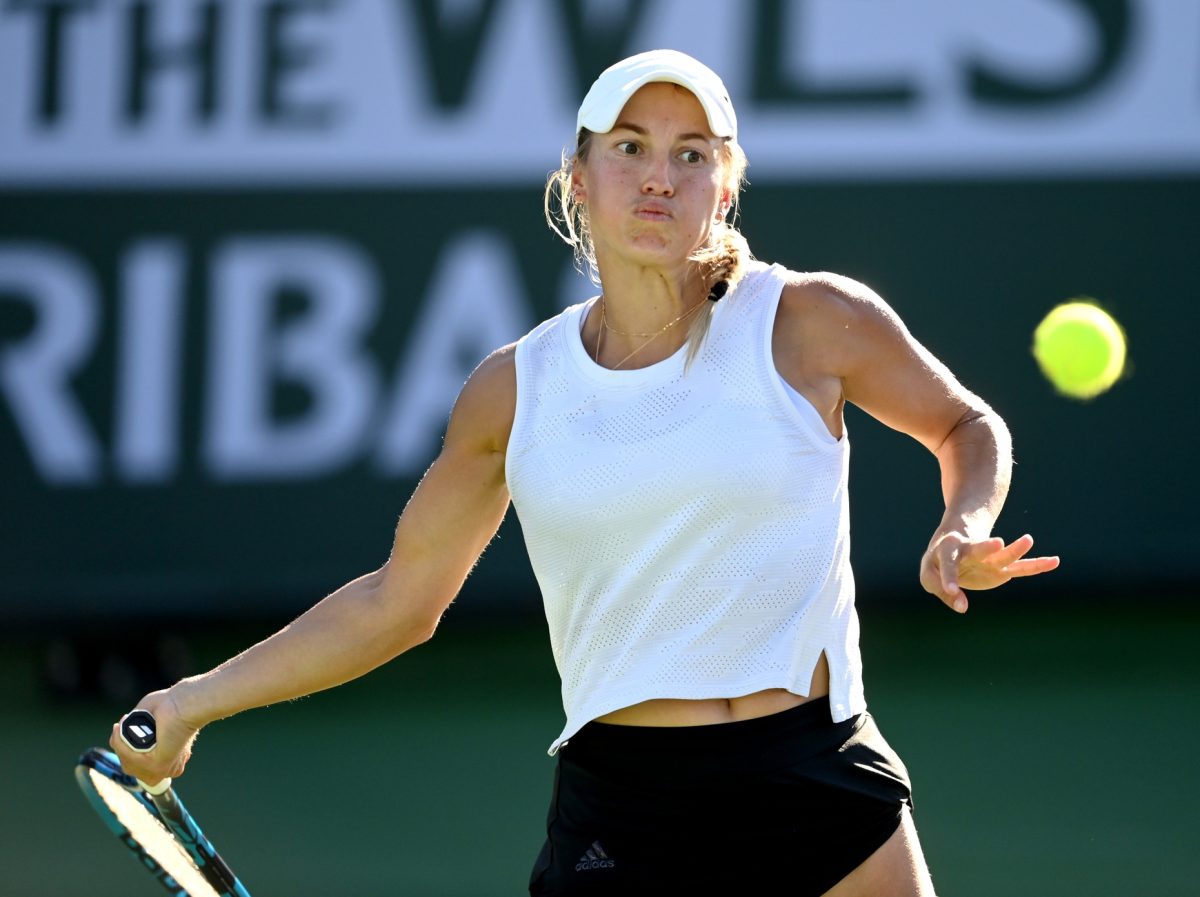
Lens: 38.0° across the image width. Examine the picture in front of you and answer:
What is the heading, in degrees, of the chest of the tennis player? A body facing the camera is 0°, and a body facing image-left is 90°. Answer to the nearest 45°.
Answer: approximately 0°
